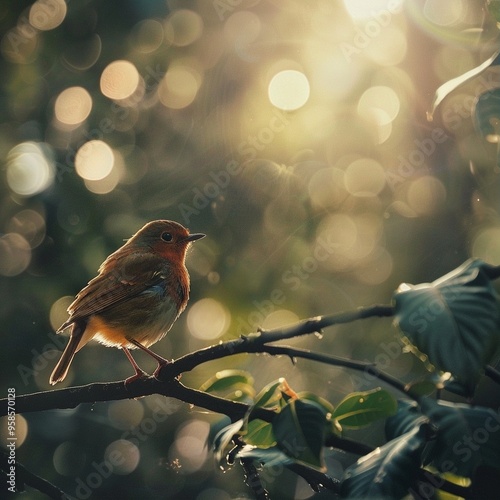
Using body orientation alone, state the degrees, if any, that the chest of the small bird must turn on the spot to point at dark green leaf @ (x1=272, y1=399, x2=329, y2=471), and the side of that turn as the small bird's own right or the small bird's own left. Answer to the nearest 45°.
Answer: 0° — it already faces it

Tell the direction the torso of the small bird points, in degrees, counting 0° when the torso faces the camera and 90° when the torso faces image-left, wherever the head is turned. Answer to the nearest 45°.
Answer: approximately 270°

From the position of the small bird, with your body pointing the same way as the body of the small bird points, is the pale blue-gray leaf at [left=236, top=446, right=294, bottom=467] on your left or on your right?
on your right

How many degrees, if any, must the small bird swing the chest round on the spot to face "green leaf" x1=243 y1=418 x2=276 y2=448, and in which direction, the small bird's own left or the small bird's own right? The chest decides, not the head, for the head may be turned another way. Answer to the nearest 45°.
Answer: approximately 90° to the small bird's own right

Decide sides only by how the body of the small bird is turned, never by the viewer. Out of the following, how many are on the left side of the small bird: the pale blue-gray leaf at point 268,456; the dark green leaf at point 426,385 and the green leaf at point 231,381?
0

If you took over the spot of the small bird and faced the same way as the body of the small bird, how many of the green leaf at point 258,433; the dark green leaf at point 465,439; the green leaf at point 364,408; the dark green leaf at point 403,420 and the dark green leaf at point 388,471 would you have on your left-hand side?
0

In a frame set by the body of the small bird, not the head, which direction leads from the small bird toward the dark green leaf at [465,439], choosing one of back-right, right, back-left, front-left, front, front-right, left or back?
front
